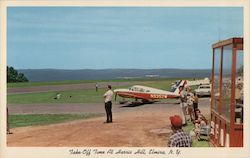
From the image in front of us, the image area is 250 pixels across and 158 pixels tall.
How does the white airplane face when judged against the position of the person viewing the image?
facing to the left of the viewer

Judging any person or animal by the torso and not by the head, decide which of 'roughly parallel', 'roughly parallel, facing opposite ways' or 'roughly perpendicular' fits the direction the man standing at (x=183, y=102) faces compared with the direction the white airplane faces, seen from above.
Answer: roughly parallel

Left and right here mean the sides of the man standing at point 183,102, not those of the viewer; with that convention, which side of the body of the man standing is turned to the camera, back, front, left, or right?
left

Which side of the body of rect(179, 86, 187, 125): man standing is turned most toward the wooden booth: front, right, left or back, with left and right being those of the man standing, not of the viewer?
back

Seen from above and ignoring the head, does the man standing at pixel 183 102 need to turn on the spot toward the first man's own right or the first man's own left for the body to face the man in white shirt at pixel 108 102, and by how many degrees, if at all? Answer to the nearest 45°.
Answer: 0° — they already face them

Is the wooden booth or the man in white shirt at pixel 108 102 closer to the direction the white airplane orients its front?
the man in white shirt

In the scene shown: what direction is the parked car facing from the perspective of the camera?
to the viewer's left
